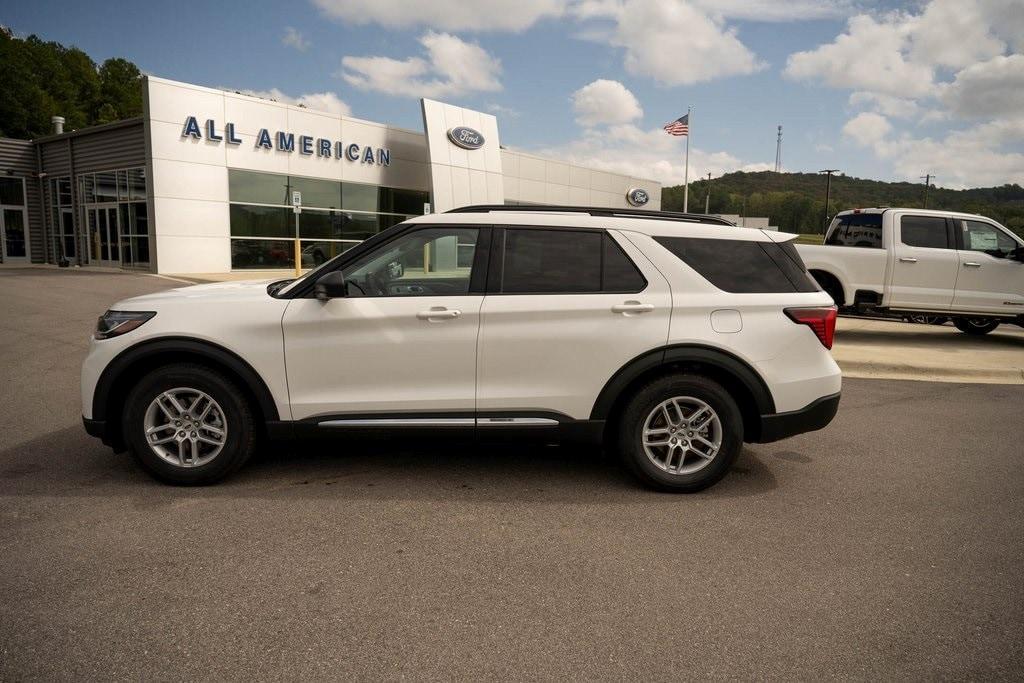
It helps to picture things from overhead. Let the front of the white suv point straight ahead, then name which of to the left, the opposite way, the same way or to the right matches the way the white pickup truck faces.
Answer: the opposite way

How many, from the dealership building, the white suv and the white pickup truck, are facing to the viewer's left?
1

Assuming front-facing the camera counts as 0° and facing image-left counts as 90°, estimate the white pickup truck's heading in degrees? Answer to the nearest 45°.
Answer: approximately 225°

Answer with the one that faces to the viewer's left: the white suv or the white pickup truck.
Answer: the white suv

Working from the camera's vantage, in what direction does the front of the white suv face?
facing to the left of the viewer

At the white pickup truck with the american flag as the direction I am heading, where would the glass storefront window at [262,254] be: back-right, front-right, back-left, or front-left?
front-left

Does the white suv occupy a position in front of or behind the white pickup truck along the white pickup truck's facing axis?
behind

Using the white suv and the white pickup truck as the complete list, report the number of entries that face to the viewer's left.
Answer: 1

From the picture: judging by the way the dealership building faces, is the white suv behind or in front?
in front

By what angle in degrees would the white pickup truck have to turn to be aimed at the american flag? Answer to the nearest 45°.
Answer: approximately 90° to its left

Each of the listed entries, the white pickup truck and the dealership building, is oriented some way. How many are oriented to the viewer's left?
0

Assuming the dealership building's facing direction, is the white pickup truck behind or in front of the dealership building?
in front

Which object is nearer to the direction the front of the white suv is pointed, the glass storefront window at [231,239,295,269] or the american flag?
the glass storefront window

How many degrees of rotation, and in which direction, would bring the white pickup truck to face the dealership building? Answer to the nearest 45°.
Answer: approximately 135° to its left

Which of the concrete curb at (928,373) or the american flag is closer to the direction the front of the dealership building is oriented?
the concrete curb
